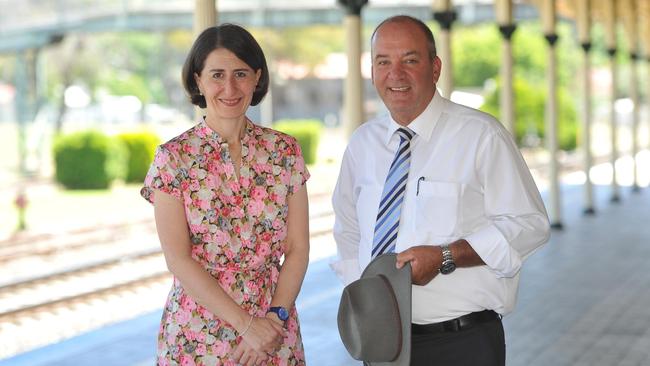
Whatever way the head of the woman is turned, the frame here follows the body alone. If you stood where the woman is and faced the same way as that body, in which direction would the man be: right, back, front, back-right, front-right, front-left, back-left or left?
left

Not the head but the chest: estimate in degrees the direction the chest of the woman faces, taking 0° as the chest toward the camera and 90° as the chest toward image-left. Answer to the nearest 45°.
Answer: approximately 0°

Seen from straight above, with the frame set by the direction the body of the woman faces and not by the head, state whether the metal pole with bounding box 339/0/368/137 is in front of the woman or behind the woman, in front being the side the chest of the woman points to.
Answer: behind

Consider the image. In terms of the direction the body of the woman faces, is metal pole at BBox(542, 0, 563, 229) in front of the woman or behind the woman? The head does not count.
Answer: behind

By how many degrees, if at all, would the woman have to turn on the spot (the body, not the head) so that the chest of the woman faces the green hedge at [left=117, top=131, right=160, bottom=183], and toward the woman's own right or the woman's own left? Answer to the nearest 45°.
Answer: approximately 180°

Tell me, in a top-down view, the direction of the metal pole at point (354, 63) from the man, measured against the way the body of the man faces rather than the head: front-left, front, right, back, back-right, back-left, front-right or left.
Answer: back-right

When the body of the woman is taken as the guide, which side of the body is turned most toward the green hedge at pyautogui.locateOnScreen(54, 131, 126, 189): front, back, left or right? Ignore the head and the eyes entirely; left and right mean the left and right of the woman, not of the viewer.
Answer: back

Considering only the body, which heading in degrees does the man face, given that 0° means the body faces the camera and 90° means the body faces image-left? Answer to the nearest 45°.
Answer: approximately 45°

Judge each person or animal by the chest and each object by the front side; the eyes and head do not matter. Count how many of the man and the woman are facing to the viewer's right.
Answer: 0

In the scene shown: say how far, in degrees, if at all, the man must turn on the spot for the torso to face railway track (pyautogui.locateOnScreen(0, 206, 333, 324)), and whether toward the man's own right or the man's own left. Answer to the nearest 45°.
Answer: approximately 90° to the man's own right

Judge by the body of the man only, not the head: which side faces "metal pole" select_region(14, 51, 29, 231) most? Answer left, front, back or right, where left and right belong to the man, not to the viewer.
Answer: right

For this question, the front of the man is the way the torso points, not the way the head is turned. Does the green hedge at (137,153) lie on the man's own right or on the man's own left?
on the man's own right
